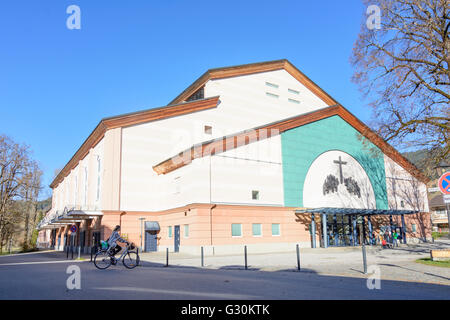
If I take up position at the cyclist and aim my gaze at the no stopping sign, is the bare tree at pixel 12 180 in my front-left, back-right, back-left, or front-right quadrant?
back-left

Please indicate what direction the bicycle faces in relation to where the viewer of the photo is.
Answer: facing to the right of the viewer

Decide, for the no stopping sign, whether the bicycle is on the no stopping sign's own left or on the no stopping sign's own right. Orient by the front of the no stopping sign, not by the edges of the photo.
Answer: on the no stopping sign's own right

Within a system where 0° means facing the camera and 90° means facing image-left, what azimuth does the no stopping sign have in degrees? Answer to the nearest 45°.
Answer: approximately 0°

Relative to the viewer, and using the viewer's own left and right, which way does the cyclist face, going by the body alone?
facing to the right of the viewer

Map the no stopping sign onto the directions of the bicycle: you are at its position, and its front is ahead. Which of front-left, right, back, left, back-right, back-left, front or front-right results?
front-right

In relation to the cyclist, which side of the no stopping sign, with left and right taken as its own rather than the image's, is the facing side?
right

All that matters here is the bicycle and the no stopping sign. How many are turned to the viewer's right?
1
